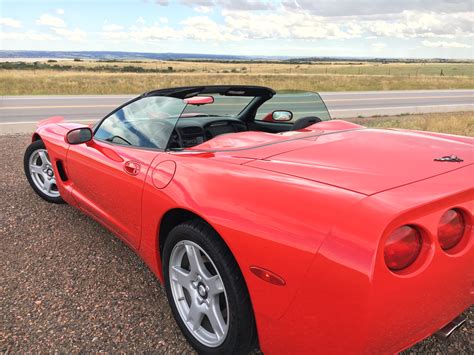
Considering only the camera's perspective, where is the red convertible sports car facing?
facing away from the viewer and to the left of the viewer
